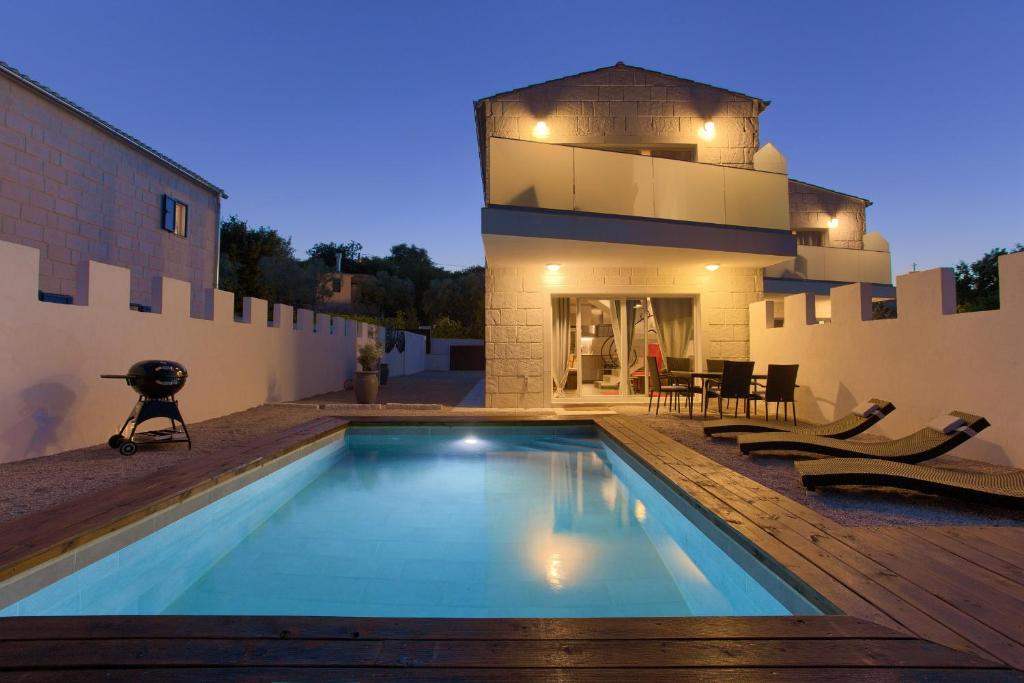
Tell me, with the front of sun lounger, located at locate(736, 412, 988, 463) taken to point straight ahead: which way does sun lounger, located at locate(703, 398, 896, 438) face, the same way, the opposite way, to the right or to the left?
the same way

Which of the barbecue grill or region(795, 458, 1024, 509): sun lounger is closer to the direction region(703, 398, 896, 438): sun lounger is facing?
the barbecue grill

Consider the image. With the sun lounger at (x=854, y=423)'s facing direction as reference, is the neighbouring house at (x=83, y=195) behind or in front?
in front

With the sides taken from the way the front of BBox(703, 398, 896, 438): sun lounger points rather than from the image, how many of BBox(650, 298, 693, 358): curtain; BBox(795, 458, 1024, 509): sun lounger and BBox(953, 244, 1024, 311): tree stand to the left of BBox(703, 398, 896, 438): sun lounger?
1

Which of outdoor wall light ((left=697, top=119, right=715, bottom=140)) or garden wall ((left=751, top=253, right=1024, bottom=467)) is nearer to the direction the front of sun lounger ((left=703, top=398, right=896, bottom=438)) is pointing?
the outdoor wall light

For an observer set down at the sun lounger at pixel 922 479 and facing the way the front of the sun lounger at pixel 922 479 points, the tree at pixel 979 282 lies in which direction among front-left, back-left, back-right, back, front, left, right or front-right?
right

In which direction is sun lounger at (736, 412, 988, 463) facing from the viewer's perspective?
to the viewer's left

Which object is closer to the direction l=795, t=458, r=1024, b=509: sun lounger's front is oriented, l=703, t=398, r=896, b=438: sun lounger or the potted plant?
the potted plant

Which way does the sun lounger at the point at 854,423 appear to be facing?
to the viewer's left

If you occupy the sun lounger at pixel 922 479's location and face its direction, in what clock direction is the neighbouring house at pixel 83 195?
The neighbouring house is roughly at 12 o'clock from the sun lounger.

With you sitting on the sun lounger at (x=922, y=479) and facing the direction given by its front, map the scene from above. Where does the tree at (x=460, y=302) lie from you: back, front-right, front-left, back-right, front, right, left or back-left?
front-right

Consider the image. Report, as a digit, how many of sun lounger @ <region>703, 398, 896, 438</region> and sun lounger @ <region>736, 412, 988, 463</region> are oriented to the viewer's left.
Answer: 2

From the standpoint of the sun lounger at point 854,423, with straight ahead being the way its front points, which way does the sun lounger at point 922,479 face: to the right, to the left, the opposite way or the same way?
the same way

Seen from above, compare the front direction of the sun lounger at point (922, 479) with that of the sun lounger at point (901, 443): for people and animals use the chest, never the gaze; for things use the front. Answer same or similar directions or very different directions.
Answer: same or similar directions

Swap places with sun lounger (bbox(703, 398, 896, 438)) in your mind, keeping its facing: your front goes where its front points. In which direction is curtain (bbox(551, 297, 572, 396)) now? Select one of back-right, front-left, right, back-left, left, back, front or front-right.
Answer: front-right

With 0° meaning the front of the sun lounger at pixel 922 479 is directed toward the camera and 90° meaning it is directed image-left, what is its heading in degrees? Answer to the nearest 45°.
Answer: approximately 90°
